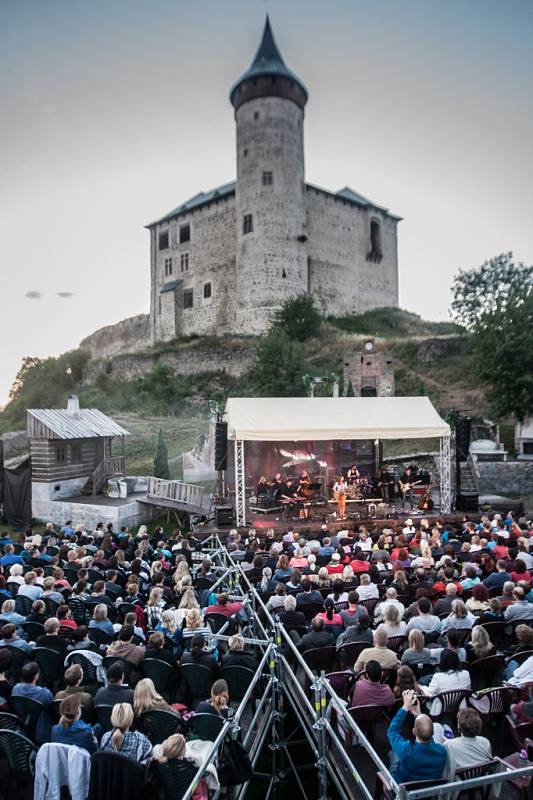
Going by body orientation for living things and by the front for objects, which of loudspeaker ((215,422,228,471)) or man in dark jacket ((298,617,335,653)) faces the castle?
the man in dark jacket

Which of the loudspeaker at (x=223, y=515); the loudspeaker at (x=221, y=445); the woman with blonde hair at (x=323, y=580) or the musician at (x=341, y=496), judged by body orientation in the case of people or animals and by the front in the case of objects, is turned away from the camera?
the woman with blonde hair

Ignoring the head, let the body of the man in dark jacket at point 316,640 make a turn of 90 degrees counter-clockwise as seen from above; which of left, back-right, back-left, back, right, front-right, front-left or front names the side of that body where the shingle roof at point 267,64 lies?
right

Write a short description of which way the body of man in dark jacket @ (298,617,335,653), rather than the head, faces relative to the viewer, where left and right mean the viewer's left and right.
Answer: facing away from the viewer

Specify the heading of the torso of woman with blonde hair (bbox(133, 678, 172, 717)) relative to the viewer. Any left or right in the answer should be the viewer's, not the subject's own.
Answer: facing away from the viewer and to the right of the viewer

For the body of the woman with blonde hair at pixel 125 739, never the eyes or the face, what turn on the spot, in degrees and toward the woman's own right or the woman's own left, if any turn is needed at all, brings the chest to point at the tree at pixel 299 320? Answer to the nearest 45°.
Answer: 0° — they already face it

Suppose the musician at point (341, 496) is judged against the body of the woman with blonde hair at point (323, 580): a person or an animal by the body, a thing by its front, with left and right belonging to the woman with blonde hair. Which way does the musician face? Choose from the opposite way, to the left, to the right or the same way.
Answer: the opposite way

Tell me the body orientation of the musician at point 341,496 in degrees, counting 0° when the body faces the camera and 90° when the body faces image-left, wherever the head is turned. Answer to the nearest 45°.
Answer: approximately 0°

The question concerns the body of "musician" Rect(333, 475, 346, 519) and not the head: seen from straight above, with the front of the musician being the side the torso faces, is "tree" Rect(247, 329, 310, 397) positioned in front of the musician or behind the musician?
behind

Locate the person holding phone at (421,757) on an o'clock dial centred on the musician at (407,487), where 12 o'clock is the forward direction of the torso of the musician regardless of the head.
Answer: The person holding phone is roughly at 12 o'clock from the musician.

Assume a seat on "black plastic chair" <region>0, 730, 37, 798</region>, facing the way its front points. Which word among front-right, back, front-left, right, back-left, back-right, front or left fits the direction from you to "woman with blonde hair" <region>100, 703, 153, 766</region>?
right

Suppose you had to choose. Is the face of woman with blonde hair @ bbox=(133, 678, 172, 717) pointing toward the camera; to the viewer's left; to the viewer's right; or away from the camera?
away from the camera

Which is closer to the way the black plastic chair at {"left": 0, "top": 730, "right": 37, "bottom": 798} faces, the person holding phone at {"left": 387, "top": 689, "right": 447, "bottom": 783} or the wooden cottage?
the wooden cottage

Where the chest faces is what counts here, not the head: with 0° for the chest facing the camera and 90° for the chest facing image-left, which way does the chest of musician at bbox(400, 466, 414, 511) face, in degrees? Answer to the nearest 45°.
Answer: approximately 0°

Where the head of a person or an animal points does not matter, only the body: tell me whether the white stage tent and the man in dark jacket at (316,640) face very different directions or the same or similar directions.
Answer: very different directions

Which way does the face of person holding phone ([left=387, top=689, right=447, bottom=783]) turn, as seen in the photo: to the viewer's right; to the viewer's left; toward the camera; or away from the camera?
away from the camera
